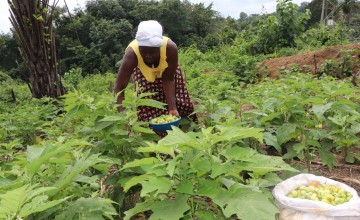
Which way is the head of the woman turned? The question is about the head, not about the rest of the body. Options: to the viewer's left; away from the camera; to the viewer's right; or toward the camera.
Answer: toward the camera

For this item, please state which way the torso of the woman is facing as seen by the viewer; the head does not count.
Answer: toward the camera

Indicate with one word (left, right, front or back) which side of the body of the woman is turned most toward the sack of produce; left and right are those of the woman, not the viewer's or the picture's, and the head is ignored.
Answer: front
